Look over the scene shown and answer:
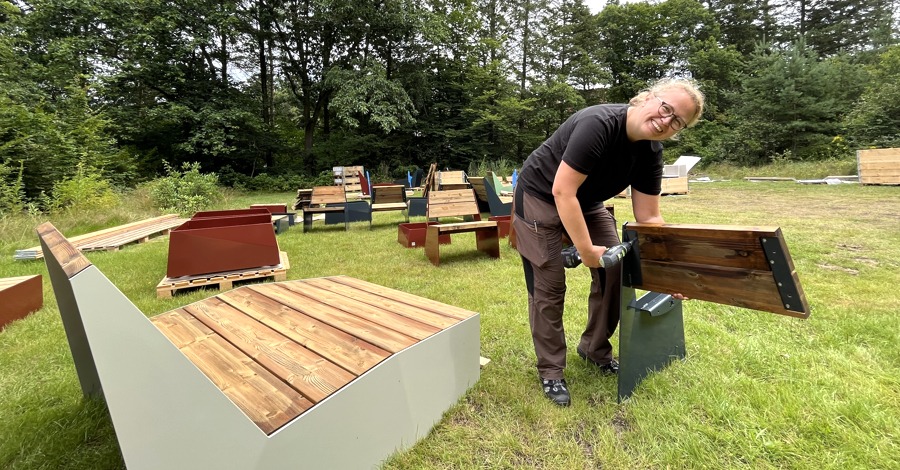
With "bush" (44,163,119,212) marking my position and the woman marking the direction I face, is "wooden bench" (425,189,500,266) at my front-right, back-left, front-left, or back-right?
front-left

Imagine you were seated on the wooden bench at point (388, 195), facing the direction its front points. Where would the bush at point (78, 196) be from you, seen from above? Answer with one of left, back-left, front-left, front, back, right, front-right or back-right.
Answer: right

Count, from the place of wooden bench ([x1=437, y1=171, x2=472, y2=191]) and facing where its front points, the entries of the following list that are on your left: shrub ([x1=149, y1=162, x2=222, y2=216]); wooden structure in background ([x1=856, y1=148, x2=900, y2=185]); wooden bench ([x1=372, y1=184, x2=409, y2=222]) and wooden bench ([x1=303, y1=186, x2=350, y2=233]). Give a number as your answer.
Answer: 1

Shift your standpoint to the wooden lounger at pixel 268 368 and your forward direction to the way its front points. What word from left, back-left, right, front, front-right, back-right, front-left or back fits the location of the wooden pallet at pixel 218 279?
front-left

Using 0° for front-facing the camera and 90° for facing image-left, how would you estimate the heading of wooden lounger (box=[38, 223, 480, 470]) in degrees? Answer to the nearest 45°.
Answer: approximately 225°

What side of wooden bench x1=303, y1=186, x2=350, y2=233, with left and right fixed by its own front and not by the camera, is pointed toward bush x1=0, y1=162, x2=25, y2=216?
right

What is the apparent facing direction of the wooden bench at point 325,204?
toward the camera

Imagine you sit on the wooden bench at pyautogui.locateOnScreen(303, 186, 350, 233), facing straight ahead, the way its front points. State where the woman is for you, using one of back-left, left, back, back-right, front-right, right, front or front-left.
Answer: front

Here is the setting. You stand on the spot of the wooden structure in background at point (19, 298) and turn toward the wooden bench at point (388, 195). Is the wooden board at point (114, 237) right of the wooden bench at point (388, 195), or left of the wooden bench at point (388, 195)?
left

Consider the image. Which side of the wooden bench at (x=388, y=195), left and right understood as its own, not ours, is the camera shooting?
front

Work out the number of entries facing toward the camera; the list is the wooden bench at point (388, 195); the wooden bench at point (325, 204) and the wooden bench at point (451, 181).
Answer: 3
